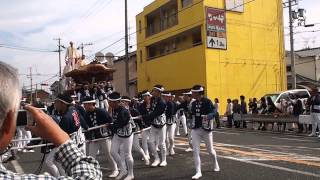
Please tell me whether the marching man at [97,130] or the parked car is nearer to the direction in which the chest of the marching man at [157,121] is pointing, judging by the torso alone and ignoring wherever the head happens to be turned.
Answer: the marching man

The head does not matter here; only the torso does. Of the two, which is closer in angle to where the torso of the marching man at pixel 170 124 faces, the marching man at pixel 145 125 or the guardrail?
the marching man

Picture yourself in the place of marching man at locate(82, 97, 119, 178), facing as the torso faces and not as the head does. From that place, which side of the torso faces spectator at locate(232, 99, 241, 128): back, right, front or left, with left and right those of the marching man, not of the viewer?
back

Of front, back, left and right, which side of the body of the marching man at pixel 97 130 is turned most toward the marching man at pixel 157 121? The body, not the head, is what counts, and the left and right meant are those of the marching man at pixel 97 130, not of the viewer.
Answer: back

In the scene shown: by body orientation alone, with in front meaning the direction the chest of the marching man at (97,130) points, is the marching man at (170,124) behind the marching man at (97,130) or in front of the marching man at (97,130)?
behind

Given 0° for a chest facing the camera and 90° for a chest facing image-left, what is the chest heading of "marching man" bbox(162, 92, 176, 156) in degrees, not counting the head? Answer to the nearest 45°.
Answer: approximately 45°

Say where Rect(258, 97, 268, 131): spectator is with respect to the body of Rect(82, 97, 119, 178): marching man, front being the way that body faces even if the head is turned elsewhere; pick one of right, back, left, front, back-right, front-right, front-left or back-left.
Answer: back

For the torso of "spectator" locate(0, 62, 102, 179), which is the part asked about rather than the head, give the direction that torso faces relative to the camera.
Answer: away from the camera

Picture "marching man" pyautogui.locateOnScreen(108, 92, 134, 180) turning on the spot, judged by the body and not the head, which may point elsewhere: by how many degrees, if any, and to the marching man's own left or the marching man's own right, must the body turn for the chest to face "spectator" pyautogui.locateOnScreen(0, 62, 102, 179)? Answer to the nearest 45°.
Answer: approximately 45° to the marching man's own left
